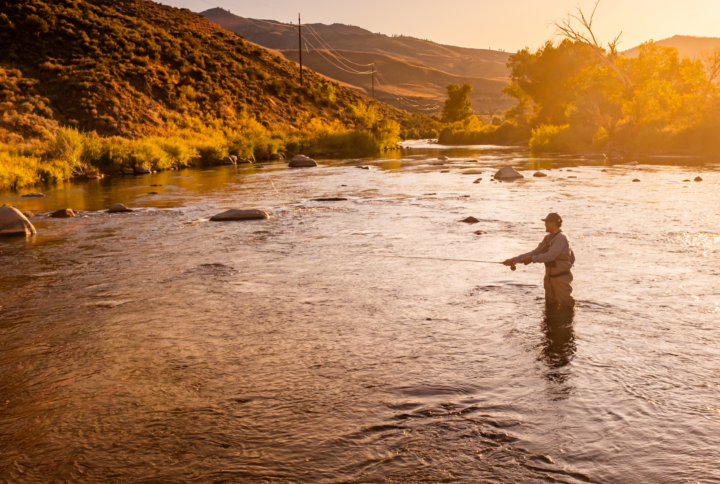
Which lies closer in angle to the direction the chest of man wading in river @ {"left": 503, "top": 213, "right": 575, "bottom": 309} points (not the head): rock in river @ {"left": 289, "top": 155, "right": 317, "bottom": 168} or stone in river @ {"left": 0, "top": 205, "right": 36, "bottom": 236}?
the stone in river

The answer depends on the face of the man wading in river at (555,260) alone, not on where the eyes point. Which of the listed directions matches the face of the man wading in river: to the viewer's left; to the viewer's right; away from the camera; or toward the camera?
to the viewer's left

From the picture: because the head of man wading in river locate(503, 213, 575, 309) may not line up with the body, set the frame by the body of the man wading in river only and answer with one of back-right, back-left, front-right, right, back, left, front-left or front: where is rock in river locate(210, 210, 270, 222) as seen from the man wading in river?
front-right

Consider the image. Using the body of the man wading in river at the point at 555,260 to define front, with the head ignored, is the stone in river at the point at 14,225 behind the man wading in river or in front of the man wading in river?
in front

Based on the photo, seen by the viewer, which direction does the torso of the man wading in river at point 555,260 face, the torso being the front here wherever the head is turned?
to the viewer's left

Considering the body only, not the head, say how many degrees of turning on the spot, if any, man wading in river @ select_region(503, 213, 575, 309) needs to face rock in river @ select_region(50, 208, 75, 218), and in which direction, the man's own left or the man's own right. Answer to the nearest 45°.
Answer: approximately 45° to the man's own right

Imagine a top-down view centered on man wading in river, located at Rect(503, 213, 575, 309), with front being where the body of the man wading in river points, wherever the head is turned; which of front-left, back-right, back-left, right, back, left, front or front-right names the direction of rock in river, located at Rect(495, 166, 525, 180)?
right

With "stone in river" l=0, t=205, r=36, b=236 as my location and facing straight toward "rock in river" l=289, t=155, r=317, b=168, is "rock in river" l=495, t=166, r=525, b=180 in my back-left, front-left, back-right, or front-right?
front-right

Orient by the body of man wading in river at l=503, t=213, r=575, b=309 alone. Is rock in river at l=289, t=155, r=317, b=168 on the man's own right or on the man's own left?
on the man's own right

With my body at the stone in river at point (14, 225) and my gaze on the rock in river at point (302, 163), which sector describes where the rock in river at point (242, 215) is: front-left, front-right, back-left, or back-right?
front-right
